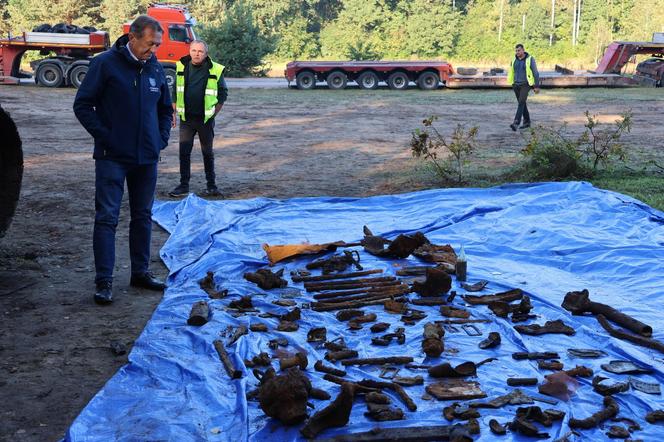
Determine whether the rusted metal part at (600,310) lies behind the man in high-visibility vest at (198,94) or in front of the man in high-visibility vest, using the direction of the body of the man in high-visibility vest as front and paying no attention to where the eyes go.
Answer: in front

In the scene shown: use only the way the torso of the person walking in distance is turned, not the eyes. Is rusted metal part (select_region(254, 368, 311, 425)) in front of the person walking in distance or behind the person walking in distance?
in front

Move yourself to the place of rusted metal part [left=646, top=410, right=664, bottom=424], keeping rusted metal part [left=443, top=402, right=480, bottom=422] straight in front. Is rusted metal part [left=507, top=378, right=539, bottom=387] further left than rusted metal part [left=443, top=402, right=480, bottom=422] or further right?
right

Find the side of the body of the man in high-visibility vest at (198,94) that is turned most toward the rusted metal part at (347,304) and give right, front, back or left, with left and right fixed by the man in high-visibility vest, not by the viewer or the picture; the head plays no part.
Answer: front

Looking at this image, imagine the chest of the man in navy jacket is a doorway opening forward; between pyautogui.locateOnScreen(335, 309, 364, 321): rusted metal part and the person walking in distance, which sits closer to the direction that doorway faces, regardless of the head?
the rusted metal part

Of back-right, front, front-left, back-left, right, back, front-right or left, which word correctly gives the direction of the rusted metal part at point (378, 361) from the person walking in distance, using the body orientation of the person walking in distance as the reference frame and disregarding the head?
front-left

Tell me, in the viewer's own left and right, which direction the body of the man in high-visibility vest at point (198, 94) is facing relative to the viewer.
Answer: facing the viewer

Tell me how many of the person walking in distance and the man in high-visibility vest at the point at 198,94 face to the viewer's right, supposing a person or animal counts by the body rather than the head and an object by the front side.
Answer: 0

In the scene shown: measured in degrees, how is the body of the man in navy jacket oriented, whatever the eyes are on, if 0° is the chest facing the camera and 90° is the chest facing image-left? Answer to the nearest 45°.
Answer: approximately 315°

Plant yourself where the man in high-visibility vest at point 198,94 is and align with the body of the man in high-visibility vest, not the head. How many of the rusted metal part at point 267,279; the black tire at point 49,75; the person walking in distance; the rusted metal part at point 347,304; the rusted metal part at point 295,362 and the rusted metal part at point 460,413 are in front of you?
4

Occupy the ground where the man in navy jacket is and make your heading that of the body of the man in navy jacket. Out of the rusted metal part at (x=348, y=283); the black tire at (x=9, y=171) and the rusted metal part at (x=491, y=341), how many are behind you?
1

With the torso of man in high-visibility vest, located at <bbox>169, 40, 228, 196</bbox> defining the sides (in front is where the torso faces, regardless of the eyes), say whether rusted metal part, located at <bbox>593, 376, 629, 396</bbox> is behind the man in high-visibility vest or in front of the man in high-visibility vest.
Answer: in front

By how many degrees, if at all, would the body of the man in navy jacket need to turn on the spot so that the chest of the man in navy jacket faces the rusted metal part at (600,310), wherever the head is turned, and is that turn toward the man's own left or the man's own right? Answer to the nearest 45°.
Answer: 0° — they already face it

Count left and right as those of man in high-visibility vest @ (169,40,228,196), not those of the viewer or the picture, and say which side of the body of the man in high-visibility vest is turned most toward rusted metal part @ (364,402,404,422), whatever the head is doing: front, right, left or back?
front
